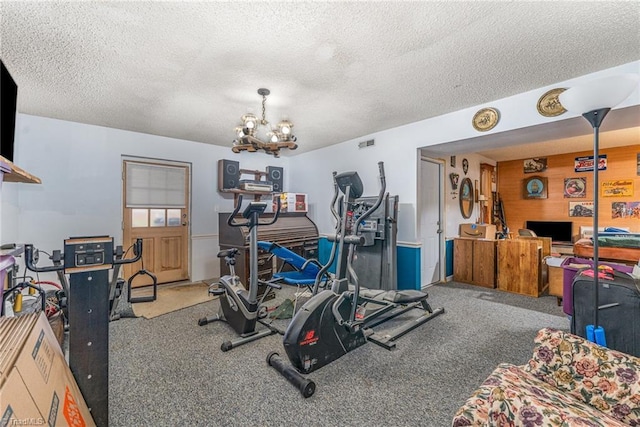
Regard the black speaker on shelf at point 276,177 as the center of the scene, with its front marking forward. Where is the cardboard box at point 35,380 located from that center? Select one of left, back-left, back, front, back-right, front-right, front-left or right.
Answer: front

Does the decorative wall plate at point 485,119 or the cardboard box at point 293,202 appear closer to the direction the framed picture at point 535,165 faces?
the decorative wall plate

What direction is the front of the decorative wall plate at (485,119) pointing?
toward the camera

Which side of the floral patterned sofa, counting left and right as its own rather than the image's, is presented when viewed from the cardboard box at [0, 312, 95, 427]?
front

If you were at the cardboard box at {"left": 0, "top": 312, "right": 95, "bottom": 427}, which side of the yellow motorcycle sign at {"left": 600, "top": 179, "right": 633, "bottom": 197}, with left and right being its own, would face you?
front

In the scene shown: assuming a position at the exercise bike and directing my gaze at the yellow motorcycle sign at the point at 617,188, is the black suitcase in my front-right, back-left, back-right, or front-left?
front-right

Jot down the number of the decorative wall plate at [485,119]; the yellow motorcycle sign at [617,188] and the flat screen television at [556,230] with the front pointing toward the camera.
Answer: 3

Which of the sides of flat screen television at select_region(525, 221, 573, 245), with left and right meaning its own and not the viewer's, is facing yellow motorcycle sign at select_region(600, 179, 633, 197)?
left

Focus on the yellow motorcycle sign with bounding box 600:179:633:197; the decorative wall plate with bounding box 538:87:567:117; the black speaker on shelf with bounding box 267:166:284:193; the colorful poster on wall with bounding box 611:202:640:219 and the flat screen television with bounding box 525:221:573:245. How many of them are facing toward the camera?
5

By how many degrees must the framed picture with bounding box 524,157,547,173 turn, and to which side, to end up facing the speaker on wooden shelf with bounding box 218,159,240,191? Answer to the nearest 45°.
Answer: approximately 45° to its right

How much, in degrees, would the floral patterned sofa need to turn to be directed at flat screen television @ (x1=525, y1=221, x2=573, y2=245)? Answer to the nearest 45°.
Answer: approximately 135° to its right

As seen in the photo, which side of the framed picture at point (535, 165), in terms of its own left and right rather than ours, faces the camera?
front

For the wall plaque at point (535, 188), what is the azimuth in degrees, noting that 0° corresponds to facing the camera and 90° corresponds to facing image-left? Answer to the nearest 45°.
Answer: approximately 0°

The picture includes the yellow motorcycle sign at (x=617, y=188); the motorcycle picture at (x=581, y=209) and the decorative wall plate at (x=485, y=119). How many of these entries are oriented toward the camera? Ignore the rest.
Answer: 3
